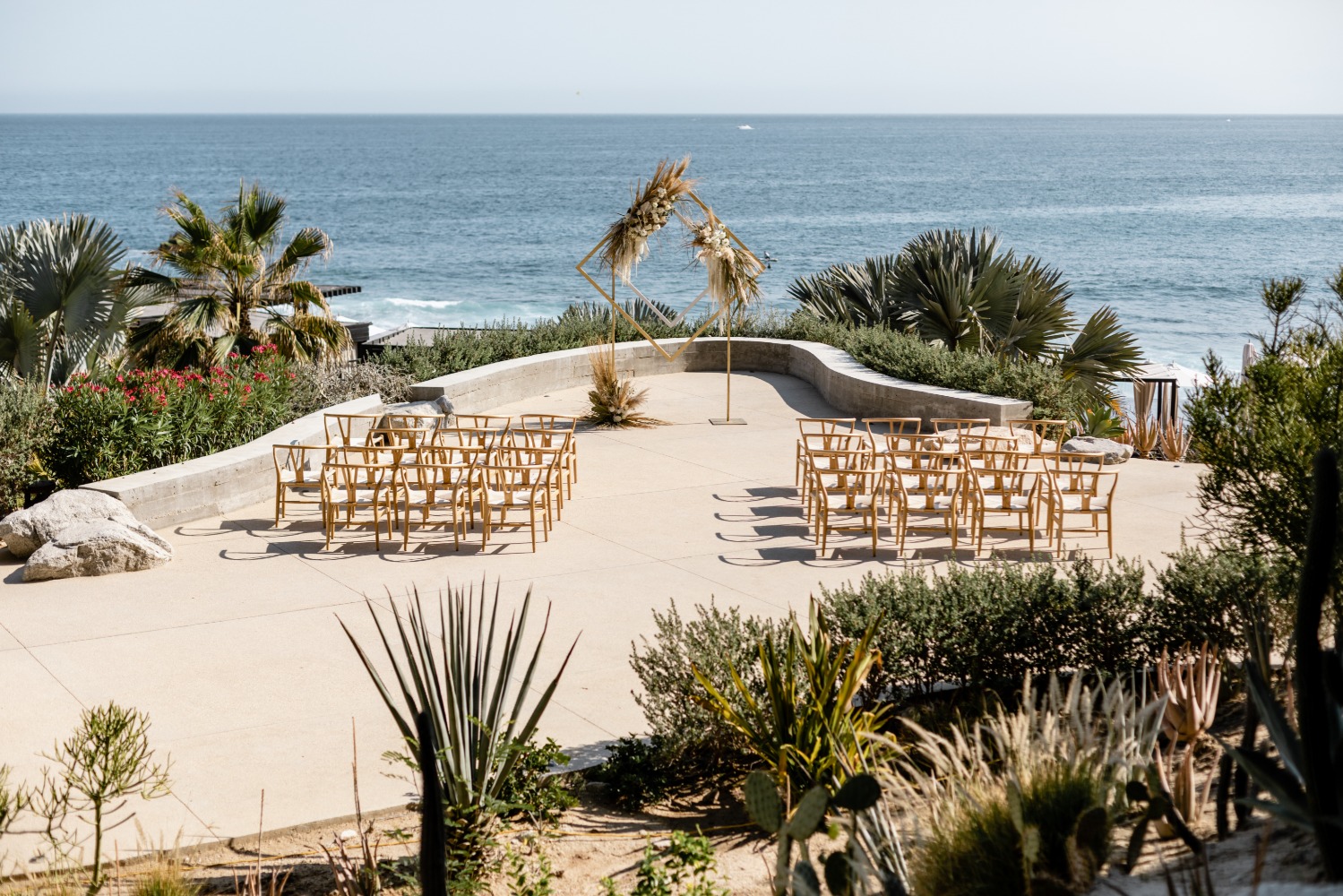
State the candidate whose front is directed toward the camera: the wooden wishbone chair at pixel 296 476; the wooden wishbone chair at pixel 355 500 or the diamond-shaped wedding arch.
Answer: the diamond-shaped wedding arch

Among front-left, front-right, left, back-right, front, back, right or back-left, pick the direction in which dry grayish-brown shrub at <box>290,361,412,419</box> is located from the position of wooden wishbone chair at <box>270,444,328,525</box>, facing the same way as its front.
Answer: front

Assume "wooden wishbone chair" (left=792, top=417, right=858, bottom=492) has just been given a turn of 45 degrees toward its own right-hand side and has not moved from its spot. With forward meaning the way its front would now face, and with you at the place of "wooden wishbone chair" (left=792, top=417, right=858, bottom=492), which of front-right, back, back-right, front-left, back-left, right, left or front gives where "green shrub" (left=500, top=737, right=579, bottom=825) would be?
back-right

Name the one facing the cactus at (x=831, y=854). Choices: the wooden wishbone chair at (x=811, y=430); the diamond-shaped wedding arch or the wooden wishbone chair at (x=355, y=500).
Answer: the diamond-shaped wedding arch

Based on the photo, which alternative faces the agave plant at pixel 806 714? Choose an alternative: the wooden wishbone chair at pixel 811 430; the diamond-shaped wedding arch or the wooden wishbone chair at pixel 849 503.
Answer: the diamond-shaped wedding arch

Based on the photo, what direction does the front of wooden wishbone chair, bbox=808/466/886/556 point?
away from the camera

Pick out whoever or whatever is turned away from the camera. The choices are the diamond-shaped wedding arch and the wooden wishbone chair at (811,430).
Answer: the wooden wishbone chair

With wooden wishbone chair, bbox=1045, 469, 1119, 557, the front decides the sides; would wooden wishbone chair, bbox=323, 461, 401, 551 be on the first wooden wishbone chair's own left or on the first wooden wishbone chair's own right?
on the first wooden wishbone chair's own left

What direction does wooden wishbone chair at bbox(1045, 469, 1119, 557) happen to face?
away from the camera

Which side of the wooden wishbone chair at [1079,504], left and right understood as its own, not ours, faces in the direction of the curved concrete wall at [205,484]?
left

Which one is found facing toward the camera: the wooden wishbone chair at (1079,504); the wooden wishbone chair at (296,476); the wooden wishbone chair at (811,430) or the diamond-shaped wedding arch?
the diamond-shaped wedding arch

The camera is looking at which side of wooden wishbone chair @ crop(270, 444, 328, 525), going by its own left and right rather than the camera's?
back

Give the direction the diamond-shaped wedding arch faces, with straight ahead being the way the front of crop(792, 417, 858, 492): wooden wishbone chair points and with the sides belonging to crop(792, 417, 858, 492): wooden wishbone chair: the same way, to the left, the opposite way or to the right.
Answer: the opposite way

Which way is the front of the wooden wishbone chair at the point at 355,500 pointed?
away from the camera

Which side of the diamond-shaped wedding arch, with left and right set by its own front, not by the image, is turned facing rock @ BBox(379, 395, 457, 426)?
right

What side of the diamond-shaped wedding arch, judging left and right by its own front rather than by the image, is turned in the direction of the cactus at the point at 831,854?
front
